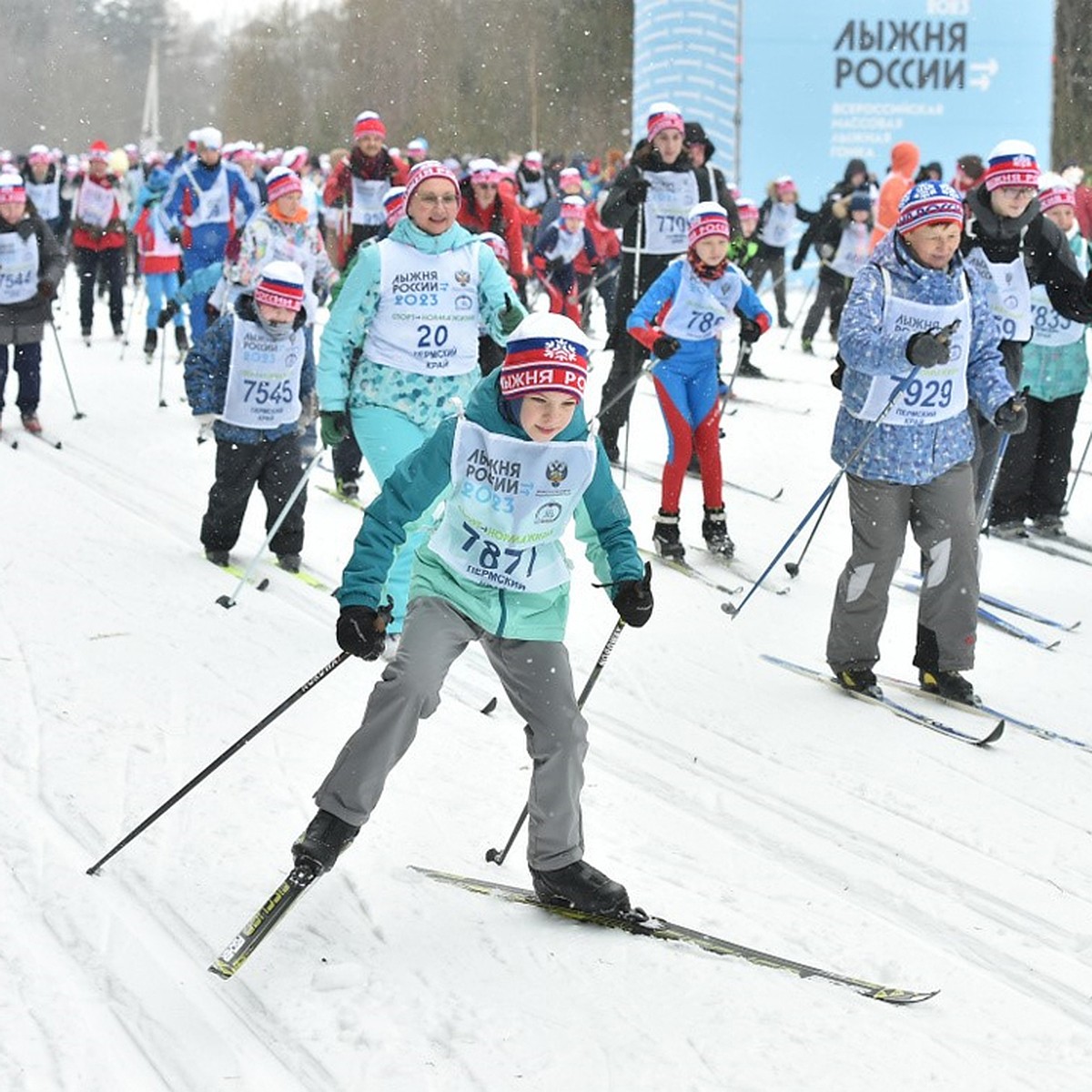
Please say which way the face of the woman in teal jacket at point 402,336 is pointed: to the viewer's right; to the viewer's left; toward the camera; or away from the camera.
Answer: toward the camera

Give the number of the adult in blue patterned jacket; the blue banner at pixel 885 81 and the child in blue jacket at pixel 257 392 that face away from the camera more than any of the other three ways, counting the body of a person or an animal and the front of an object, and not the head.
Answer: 0

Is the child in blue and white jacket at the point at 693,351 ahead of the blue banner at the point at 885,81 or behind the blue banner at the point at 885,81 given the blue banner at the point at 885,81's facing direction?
ahead

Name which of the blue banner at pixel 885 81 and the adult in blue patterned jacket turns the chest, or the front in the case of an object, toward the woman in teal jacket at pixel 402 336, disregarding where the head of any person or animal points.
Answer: the blue banner

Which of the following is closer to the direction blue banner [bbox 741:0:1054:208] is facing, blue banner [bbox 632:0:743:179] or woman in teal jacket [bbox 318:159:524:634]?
the woman in teal jacket

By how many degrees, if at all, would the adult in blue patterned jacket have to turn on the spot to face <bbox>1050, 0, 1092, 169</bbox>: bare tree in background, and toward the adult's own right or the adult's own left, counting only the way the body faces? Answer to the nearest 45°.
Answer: approximately 135° to the adult's own left

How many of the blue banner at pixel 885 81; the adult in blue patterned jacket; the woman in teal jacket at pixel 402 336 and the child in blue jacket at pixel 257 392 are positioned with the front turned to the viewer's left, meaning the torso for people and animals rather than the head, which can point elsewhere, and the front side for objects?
0

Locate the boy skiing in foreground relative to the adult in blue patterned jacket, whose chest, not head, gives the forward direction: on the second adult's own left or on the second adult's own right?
on the second adult's own right

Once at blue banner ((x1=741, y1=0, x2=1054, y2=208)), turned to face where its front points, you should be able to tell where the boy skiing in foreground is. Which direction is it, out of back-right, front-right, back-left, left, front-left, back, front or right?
front

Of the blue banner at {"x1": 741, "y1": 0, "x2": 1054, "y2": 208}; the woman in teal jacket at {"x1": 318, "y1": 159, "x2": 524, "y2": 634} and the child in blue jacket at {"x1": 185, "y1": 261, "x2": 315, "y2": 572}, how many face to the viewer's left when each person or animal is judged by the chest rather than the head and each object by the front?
0

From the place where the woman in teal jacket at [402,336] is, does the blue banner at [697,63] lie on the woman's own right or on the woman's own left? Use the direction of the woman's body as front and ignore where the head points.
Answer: on the woman's own left

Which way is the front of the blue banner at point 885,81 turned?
toward the camera

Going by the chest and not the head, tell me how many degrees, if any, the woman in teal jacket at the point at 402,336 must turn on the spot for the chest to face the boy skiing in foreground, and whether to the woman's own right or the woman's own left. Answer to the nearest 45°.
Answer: approximately 45° to the woman's own right

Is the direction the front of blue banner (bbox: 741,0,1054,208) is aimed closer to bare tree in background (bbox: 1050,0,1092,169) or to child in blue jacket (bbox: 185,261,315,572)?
the child in blue jacket

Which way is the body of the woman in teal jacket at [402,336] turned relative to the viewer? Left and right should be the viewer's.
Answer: facing the viewer and to the right of the viewer
